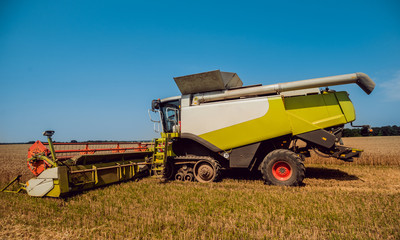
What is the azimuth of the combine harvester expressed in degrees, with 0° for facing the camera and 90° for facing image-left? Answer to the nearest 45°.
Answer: approximately 90°
